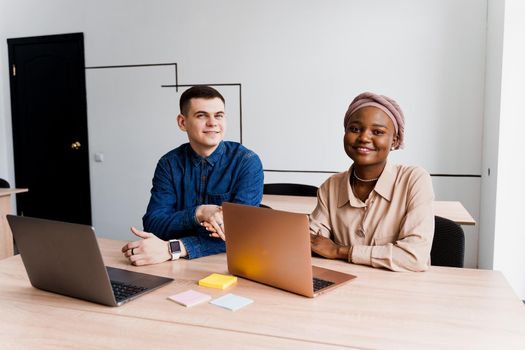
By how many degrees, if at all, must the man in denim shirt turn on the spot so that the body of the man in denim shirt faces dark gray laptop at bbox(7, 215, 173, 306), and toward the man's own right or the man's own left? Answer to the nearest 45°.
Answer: approximately 45° to the man's own right

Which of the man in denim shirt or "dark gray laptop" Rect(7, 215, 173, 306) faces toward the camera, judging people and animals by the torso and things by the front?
the man in denim shirt

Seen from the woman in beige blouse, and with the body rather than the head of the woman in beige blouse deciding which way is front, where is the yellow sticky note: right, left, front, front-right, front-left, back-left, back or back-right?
front

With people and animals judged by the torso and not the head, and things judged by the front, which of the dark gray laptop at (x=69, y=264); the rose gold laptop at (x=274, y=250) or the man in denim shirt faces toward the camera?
the man in denim shirt

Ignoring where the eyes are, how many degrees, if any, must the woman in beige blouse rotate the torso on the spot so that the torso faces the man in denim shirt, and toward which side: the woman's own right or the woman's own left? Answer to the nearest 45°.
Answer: approximately 45° to the woman's own right

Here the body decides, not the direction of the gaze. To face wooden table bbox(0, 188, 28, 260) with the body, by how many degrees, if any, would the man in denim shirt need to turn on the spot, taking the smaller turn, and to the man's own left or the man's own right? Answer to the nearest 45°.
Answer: approximately 135° to the man's own right

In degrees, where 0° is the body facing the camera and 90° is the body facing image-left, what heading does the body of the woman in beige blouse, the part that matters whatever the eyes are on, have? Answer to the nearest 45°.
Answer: approximately 45°

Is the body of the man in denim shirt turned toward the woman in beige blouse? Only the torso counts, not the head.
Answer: no

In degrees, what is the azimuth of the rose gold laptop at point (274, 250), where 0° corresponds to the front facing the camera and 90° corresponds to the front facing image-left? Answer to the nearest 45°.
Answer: approximately 225°

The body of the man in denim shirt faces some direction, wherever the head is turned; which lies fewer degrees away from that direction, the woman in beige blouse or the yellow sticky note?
the yellow sticky note

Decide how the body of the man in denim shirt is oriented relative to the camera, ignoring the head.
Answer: toward the camera
